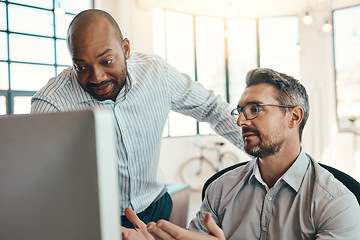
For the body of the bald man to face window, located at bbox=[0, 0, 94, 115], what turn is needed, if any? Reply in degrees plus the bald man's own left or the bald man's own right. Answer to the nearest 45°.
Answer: approximately 135° to the bald man's own right

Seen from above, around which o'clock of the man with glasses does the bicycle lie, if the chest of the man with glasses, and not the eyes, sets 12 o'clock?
The bicycle is roughly at 4 o'clock from the man with glasses.

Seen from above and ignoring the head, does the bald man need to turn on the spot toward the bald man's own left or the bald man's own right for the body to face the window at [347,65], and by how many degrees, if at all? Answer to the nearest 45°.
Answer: approximately 180°

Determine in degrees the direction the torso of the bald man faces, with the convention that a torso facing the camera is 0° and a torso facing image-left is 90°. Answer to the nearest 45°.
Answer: approximately 45°

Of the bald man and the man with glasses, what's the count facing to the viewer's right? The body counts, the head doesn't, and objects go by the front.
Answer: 0

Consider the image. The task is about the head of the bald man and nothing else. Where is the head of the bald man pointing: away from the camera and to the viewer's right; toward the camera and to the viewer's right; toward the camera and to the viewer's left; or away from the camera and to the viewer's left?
toward the camera and to the viewer's left

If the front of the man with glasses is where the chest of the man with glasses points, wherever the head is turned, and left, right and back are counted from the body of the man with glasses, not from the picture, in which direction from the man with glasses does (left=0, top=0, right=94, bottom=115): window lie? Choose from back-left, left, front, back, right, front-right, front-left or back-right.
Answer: right

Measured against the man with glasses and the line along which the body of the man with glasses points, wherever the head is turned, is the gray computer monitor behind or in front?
in front

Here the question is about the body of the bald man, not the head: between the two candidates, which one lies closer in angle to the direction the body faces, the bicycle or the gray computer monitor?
the gray computer monitor

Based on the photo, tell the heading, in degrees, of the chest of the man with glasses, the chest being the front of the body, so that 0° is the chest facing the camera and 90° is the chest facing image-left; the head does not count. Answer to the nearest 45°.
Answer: approximately 45°

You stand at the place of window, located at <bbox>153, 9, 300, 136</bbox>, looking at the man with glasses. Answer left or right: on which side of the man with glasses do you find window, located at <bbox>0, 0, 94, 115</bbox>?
right
